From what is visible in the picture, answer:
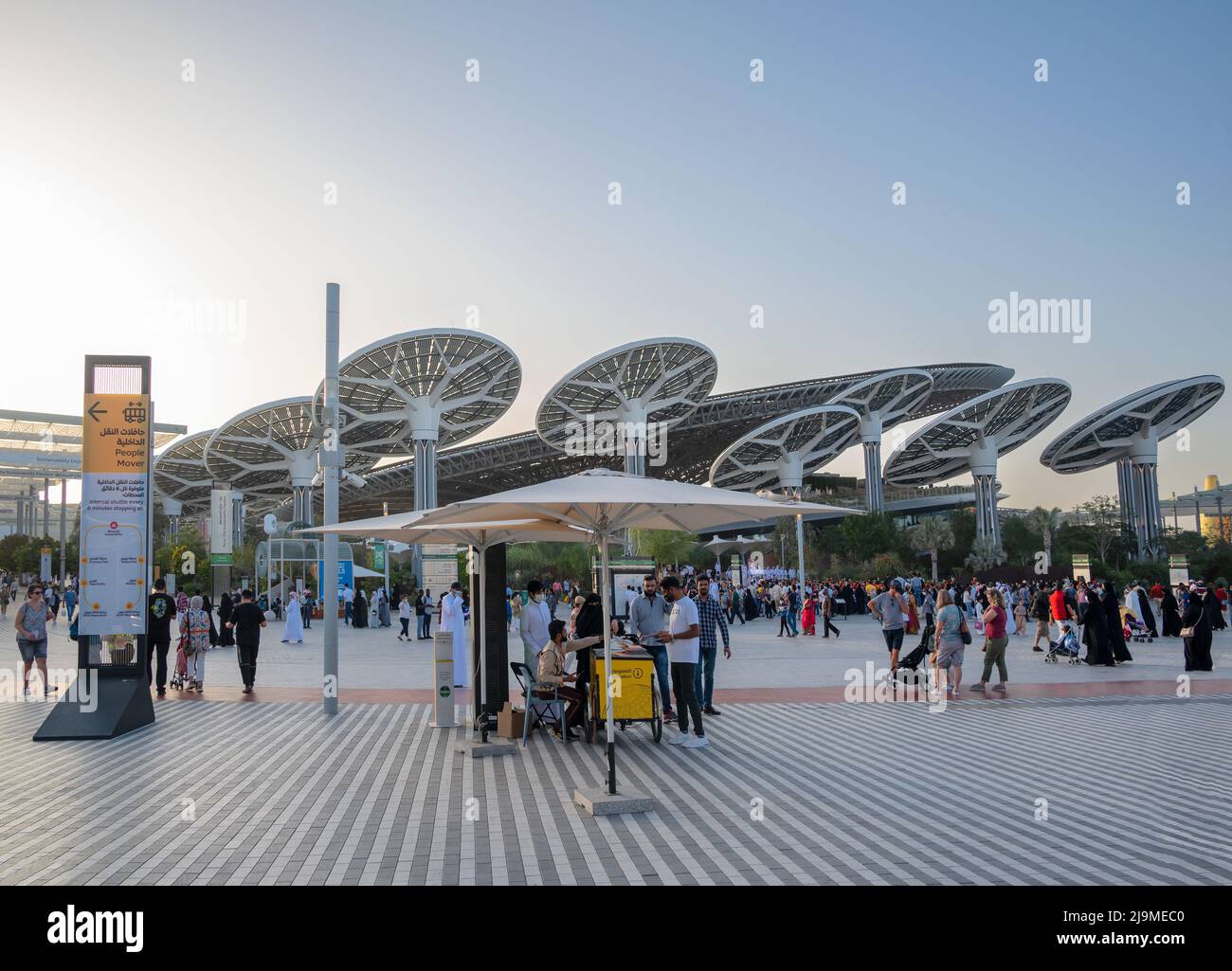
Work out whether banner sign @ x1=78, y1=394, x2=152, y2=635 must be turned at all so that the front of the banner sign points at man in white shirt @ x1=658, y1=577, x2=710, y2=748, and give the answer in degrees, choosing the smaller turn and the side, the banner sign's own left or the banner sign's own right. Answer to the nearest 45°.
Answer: approximately 45° to the banner sign's own left

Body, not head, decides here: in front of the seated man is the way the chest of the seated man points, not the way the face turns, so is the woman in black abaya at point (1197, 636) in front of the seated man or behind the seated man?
in front

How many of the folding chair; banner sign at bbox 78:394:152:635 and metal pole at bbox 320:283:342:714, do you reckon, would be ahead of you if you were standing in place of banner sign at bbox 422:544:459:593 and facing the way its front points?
3

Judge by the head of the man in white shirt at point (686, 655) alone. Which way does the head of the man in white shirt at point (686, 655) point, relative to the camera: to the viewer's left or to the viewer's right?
to the viewer's left

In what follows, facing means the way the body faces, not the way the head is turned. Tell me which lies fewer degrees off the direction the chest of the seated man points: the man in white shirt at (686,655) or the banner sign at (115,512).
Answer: the man in white shirt

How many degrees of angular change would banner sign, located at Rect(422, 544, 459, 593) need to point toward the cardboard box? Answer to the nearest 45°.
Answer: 0° — it already faces it

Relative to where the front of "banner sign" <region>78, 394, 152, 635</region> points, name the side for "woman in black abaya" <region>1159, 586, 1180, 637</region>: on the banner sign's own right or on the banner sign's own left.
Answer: on the banner sign's own left

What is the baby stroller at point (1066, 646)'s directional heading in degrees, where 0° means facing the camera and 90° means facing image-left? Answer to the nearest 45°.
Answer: approximately 90°

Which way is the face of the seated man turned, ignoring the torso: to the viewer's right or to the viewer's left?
to the viewer's right

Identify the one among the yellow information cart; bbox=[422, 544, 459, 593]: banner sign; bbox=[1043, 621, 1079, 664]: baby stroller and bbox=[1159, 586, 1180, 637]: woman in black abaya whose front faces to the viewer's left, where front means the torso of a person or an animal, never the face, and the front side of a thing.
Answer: the baby stroller
